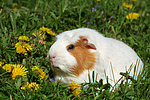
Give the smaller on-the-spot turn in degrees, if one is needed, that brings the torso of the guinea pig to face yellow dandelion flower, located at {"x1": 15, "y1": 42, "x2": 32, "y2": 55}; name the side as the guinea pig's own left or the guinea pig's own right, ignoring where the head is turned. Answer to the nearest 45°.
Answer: approximately 45° to the guinea pig's own right

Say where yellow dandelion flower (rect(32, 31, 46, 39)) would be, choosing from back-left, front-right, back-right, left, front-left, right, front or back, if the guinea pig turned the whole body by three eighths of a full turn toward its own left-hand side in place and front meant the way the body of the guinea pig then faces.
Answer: back-left

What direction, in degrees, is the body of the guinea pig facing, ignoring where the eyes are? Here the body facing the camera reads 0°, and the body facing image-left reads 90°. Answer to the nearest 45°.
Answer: approximately 45°

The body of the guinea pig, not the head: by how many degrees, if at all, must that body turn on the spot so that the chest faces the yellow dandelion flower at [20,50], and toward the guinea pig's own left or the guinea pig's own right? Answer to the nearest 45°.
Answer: approximately 45° to the guinea pig's own right
